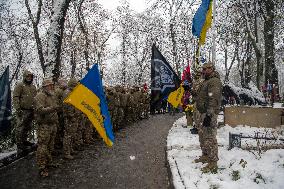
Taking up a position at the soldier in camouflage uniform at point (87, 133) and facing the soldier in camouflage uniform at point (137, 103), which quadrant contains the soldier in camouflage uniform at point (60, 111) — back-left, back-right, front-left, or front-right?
back-left

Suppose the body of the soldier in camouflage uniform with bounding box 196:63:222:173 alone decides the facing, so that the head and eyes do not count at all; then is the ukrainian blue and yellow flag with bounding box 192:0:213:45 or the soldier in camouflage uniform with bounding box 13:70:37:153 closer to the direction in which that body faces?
the soldier in camouflage uniform

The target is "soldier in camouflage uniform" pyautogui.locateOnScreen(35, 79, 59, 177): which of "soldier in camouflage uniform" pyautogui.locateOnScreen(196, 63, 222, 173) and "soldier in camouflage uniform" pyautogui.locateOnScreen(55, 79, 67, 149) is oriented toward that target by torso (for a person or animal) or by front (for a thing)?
"soldier in camouflage uniform" pyautogui.locateOnScreen(196, 63, 222, 173)

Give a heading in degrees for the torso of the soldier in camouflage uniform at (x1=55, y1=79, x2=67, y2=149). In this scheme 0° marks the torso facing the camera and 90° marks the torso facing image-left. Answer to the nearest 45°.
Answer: approximately 270°

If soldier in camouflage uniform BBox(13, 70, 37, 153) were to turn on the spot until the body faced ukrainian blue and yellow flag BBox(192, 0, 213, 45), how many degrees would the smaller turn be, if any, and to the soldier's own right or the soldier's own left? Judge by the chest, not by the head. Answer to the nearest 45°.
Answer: approximately 45° to the soldier's own left

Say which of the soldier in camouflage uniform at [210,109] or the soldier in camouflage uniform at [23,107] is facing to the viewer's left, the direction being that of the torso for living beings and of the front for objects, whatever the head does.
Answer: the soldier in camouflage uniform at [210,109]

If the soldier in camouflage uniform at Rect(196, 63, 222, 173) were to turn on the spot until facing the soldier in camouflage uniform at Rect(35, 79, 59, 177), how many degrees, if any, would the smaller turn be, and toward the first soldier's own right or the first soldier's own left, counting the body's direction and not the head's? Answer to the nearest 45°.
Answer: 0° — they already face them

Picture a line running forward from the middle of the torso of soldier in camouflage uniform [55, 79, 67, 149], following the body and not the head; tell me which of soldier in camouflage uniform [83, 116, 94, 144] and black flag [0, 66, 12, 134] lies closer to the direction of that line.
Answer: the soldier in camouflage uniform

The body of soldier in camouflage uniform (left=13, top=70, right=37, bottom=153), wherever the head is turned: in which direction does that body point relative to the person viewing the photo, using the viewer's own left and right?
facing the viewer and to the right of the viewer

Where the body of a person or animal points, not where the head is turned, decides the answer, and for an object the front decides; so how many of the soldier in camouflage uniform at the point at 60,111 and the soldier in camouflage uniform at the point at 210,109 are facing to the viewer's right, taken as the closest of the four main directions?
1

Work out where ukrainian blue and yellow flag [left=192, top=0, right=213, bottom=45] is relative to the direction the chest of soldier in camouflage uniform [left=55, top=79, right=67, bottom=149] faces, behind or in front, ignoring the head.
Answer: in front

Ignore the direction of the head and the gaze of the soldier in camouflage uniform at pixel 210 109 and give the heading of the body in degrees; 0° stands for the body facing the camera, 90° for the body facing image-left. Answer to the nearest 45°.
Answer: approximately 90°

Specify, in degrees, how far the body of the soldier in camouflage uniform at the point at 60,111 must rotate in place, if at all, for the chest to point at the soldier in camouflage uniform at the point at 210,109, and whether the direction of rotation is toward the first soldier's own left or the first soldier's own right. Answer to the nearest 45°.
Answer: approximately 45° to the first soldier's own right

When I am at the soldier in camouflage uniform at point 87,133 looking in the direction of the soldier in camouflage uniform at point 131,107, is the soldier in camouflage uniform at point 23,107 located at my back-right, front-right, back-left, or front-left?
back-left
